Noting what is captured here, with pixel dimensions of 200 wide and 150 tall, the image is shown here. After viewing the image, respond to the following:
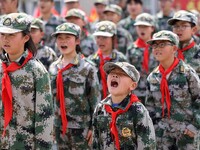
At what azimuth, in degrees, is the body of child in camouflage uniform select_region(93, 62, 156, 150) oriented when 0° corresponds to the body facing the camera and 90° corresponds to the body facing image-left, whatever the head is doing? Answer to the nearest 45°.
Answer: approximately 45°

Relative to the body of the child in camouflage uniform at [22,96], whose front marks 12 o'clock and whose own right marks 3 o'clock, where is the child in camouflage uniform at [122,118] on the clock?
the child in camouflage uniform at [122,118] is roughly at 8 o'clock from the child in camouflage uniform at [22,96].

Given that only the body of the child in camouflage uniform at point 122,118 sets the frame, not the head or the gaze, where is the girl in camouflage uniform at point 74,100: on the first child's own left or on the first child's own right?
on the first child's own right

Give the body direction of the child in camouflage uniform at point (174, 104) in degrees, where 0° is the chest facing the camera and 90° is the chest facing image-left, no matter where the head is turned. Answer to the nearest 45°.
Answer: approximately 45°

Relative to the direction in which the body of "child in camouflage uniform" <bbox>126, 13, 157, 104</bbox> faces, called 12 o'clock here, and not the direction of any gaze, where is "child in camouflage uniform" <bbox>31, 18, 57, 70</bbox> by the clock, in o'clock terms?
"child in camouflage uniform" <bbox>31, 18, 57, 70</bbox> is roughly at 2 o'clock from "child in camouflage uniform" <bbox>126, 13, 157, 104</bbox>.
